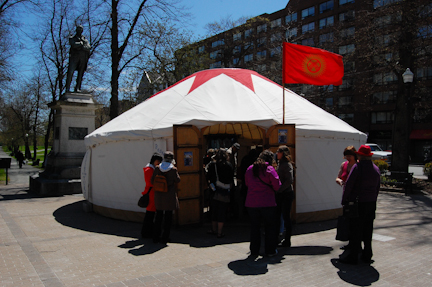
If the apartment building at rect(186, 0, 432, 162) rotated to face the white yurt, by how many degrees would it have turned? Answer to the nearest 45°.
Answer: approximately 45° to its left

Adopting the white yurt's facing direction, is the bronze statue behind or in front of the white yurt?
behind

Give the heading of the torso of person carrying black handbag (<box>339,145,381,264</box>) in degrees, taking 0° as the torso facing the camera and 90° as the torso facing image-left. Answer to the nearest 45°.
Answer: approximately 135°

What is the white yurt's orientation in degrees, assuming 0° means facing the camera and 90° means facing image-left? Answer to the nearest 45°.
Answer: approximately 0°

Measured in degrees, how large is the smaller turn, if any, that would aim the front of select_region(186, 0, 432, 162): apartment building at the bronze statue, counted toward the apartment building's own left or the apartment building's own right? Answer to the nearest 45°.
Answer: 0° — it already faces it

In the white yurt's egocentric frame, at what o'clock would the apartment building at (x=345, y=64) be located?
The apartment building is roughly at 7 o'clock from the white yurt.

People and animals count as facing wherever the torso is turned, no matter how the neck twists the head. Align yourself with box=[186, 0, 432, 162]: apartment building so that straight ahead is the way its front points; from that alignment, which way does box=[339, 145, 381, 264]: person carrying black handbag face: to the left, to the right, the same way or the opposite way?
to the right

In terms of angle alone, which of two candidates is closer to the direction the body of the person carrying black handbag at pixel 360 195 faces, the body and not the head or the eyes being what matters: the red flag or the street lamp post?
the red flag

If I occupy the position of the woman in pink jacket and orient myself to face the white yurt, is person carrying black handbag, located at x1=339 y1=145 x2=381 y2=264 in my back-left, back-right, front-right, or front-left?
back-right

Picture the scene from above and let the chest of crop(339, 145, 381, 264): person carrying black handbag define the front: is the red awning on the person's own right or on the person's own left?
on the person's own right

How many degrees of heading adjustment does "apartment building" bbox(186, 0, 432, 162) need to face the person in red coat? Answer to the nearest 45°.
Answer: approximately 45° to its left

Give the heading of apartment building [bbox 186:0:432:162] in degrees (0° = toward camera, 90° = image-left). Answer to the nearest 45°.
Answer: approximately 45°

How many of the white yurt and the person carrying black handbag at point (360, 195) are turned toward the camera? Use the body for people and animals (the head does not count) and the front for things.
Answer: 1

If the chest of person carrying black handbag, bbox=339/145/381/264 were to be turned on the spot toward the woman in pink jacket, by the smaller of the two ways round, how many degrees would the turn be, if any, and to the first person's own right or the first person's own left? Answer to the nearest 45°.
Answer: approximately 45° to the first person's own left
